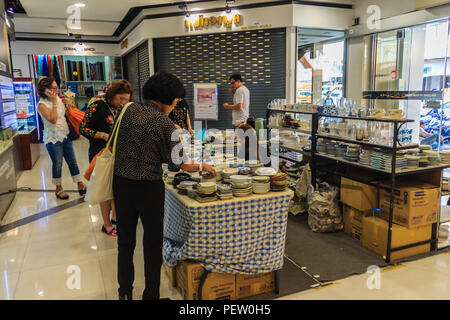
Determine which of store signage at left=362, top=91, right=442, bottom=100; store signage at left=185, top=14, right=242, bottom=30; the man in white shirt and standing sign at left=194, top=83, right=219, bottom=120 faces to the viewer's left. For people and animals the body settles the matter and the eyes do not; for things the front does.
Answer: the man in white shirt

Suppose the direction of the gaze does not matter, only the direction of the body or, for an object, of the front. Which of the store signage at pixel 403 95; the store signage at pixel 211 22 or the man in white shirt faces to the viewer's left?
the man in white shirt

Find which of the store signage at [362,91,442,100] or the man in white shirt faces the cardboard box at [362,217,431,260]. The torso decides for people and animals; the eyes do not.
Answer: the store signage

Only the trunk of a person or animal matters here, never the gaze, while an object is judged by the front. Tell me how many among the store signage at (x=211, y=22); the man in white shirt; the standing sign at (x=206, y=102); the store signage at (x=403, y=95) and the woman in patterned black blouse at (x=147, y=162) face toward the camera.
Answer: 3

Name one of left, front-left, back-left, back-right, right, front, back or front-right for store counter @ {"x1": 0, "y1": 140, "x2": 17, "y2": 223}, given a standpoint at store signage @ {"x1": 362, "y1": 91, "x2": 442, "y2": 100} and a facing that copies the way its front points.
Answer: front-right

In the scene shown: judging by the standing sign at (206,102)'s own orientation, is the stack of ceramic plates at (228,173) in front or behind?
in front

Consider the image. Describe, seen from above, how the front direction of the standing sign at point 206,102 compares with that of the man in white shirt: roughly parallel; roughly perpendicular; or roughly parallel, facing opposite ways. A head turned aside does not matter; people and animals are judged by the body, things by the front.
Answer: roughly perpendicular

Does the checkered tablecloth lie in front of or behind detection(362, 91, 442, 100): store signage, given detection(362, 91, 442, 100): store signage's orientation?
in front

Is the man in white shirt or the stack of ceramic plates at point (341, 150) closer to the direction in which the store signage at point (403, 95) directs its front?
the stack of ceramic plates

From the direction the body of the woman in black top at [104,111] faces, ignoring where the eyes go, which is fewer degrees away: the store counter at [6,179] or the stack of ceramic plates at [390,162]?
the stack of ceramic plates

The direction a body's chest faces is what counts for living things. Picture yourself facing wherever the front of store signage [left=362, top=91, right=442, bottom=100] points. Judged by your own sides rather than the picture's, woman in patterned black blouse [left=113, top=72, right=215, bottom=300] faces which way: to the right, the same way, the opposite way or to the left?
the opposite way

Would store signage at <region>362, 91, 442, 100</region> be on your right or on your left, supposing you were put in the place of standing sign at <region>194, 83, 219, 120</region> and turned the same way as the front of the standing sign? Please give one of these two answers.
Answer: on your left

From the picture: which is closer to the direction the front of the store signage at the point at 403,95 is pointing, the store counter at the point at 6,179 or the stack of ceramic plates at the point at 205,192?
the stack of ceramic plates

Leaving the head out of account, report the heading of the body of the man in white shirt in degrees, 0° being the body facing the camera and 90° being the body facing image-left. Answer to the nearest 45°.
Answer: approximately 90°

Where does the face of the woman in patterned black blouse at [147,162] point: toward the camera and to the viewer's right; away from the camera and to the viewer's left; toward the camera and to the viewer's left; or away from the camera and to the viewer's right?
away from the camera and to the viewer's right
